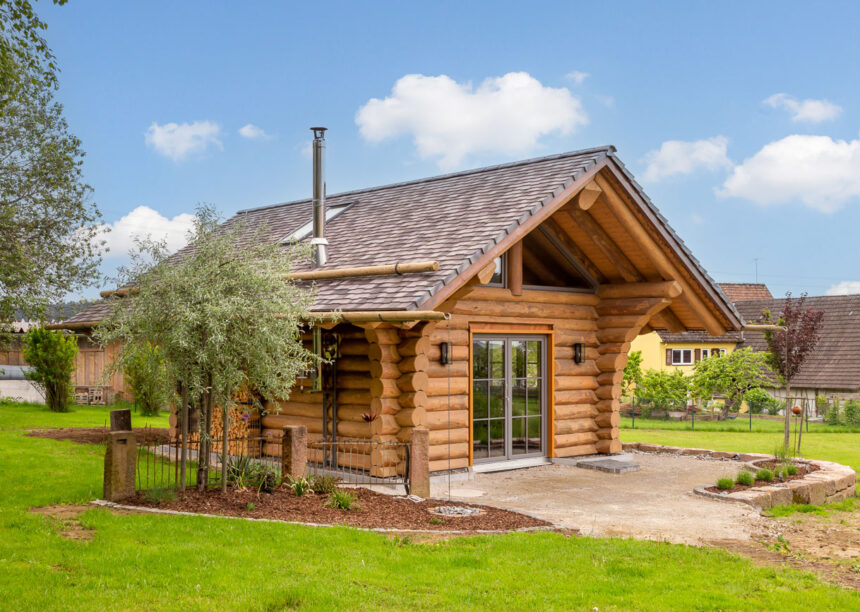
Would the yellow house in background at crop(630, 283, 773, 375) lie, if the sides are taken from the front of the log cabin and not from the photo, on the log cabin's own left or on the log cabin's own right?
on the log cabin's own left

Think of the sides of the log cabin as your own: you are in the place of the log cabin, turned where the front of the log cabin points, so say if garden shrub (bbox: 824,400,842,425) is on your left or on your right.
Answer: on your left

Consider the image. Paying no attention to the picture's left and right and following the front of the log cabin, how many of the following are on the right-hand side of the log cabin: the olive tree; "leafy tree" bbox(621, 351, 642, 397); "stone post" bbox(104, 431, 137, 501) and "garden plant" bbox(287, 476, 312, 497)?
3

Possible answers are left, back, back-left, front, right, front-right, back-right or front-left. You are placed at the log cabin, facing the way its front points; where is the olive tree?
right

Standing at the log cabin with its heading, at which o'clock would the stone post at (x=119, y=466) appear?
The stone post is roughly at 3 o'clock from the log cabin.

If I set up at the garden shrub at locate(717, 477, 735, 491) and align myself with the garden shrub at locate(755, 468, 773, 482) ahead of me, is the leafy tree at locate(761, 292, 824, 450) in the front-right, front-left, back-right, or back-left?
front-left

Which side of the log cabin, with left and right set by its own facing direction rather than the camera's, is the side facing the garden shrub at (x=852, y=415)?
left

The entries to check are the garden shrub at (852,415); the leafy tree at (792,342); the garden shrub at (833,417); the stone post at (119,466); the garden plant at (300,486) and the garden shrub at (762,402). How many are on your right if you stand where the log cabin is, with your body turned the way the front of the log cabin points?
2

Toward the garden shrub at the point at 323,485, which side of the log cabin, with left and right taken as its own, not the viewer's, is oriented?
right

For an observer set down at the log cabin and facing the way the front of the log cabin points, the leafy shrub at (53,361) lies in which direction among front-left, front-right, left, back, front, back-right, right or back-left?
back

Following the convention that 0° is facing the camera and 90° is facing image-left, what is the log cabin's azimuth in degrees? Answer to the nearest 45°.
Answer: approximately 315°
